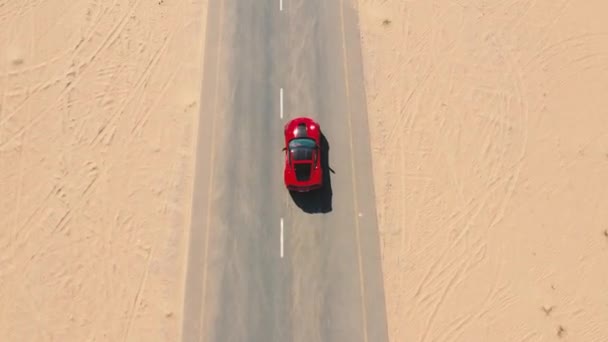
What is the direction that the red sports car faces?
away from the camera
